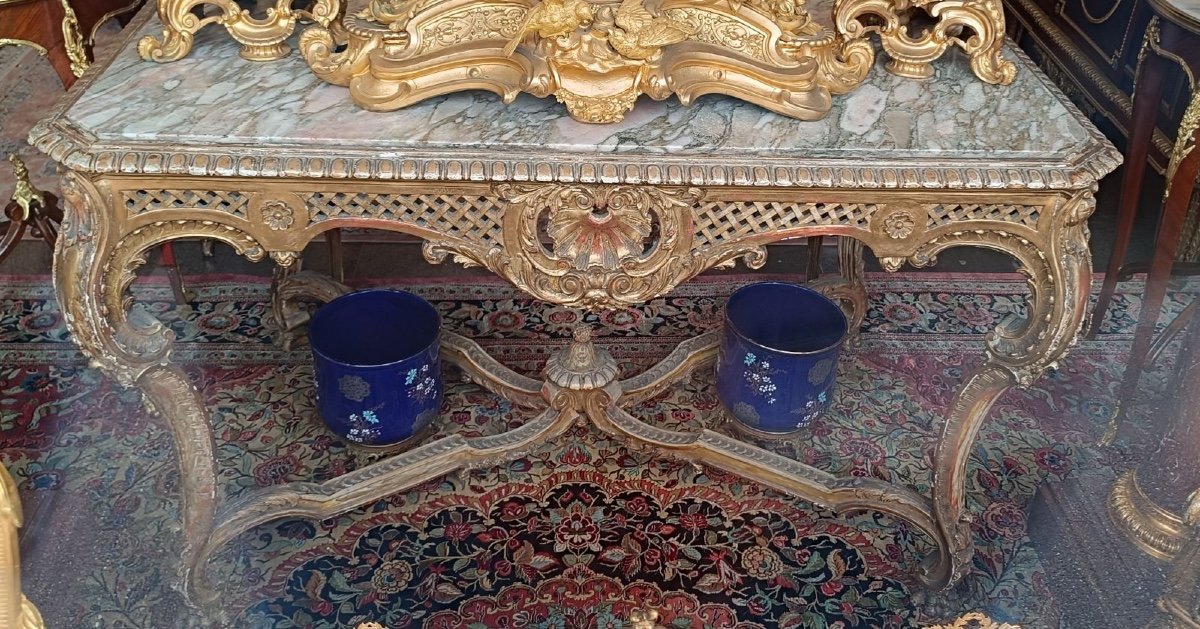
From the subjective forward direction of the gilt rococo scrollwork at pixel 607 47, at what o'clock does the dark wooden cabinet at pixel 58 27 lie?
The dark wooden cabinet is roughly at 4 o'clock from the gilt rococo scrollwork.

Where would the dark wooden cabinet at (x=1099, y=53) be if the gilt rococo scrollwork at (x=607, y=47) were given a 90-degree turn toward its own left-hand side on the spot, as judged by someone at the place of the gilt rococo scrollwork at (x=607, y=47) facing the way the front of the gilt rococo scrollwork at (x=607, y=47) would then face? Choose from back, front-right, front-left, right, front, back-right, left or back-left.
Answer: front-left

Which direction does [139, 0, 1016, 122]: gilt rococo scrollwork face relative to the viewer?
toward the camera
